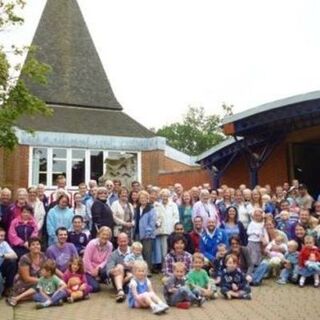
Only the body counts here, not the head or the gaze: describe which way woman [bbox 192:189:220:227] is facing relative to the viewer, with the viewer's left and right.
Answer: facing the viewer

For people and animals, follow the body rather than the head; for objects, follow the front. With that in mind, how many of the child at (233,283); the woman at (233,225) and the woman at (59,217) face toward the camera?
3

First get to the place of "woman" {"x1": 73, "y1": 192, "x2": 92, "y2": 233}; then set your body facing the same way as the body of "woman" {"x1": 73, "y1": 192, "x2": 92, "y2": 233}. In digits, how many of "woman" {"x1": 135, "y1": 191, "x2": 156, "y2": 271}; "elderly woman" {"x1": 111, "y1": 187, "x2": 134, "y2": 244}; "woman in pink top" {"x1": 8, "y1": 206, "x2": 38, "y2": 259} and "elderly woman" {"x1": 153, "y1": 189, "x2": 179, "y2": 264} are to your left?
3

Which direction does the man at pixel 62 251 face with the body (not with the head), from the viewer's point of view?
toward the camera

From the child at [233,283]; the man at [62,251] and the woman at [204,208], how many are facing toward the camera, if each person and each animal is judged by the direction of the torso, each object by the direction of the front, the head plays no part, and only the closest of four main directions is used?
3

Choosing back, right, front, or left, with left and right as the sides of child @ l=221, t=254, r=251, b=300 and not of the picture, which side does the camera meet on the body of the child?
front

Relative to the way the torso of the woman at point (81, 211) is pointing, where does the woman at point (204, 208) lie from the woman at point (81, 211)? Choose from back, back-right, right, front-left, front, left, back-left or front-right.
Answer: left

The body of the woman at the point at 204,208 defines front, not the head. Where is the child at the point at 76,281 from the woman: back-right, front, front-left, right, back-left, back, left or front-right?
front-right
